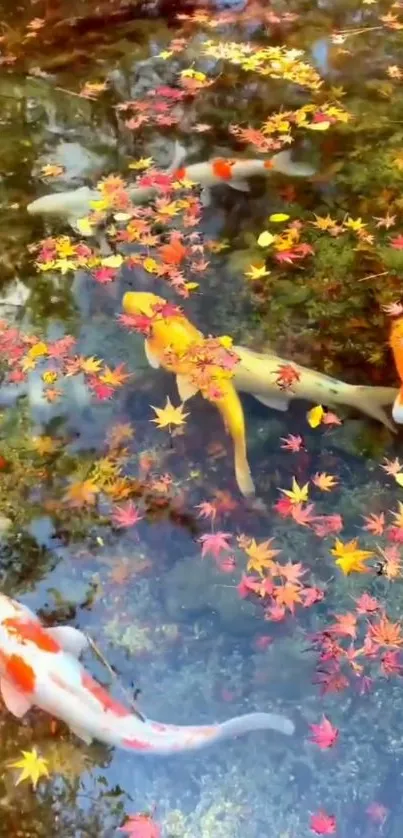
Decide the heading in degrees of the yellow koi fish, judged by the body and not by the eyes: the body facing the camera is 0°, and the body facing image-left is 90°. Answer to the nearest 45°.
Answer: approximately 135°

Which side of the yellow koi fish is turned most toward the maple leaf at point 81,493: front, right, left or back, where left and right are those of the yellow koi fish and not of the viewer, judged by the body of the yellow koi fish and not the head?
left

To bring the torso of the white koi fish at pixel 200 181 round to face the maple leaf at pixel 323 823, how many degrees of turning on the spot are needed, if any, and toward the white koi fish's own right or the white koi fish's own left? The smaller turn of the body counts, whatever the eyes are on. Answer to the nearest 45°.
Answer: approximately 90° to the white koi fish's own left

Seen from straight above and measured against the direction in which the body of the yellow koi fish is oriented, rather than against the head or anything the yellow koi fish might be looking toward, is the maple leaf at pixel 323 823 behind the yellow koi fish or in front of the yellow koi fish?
behind

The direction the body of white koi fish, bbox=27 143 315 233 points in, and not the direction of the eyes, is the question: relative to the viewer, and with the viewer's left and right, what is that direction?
facing to the left of the viewer

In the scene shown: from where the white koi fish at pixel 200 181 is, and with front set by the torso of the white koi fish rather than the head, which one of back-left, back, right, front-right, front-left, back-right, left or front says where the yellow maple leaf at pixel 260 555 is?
left

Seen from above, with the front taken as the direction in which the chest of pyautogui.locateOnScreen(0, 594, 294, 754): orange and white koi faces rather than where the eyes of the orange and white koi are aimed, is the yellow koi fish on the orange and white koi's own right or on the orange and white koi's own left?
on the orange and white koi's own right

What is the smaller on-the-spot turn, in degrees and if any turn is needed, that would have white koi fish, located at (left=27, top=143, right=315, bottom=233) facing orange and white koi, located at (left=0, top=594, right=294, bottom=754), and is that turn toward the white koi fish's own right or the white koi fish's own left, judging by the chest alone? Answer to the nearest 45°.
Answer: approximately 90° to the white koi fish's own left

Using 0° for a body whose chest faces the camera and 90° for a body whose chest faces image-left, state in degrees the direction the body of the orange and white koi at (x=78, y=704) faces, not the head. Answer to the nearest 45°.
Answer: approximately 135°

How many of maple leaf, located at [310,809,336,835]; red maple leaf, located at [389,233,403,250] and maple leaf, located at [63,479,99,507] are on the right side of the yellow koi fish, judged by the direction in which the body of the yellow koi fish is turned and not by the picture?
1

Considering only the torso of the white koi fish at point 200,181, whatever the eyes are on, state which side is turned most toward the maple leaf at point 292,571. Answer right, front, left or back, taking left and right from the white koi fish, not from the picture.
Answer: left

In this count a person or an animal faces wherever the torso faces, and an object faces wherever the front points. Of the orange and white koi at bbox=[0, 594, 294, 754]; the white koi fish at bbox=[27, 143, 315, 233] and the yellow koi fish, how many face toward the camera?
0

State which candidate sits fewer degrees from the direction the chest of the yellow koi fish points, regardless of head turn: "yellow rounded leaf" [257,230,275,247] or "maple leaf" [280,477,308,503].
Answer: the yellow rounded leaf
